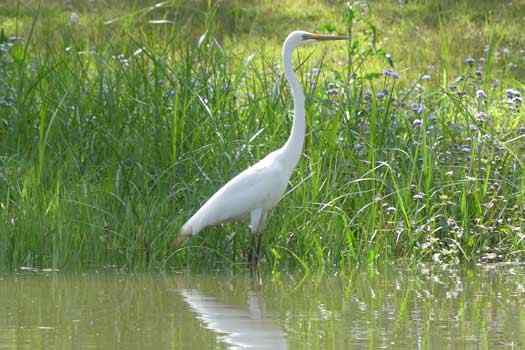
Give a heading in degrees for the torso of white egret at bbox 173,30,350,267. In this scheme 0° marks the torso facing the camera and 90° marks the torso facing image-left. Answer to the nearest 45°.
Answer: approximately 270°
